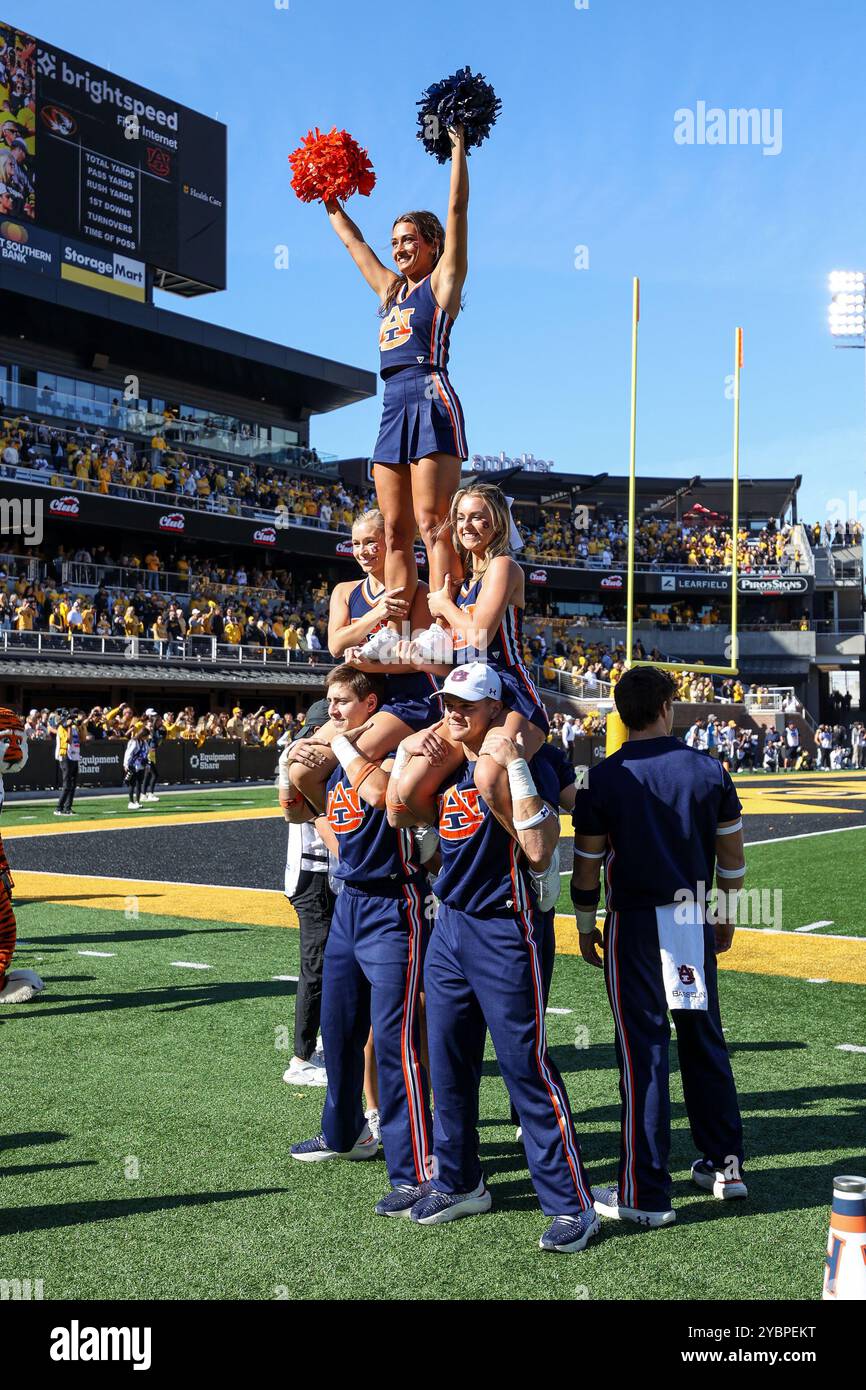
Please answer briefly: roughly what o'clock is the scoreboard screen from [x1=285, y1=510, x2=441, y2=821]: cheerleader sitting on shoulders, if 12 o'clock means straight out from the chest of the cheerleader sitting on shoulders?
The scoreboard screen is roughly at 4 o'clock from the cheerleader sitting on shoulders.

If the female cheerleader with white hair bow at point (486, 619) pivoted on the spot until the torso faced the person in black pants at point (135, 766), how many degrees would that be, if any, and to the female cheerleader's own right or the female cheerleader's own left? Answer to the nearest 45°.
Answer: approximately 135° to the female cheerleader's own right

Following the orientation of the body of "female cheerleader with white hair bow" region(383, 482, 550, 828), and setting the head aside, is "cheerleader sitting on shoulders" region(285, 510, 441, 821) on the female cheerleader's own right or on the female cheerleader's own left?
on the female cheerleader's own right

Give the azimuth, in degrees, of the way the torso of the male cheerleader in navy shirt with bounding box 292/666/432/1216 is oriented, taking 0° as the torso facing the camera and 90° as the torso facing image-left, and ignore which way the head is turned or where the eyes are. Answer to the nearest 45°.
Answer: approximately 45°

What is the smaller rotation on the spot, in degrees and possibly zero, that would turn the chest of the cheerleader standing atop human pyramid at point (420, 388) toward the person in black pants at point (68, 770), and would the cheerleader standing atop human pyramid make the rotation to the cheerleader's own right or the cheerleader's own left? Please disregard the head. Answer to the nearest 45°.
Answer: approximately 135° to the cheerleader's own right

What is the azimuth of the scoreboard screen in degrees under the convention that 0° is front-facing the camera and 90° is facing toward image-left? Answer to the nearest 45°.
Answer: approximately 315°
